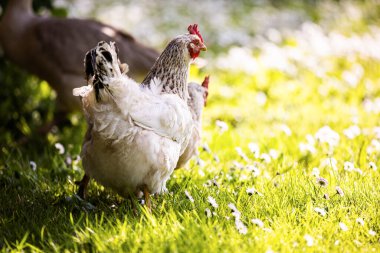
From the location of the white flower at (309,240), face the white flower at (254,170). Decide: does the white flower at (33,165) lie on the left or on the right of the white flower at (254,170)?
left

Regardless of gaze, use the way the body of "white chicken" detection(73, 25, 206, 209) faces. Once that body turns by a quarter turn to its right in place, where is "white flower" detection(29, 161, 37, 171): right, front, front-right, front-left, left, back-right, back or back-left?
back

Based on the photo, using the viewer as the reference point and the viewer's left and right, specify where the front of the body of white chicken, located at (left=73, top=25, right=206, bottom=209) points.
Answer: facing away from the viewer and to the right of the viewer

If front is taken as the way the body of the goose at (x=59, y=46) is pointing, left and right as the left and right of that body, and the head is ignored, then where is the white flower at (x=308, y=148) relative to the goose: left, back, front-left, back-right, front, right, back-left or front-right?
back-left

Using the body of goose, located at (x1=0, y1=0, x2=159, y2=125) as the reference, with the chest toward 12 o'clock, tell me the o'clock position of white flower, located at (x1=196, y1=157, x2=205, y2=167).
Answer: The white flower is roughly at 8 o'clock from the goose.

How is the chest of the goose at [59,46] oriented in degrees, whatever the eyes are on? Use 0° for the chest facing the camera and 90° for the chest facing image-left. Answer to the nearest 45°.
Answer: approximately 90°

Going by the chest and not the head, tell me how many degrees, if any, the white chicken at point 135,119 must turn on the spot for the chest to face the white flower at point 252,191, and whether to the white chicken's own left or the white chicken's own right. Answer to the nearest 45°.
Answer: approximately 45° to the white chicken's own right

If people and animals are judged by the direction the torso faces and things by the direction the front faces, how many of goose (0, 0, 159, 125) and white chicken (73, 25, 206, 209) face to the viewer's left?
1

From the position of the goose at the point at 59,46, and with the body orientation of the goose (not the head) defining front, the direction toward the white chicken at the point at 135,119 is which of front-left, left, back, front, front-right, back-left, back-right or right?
left

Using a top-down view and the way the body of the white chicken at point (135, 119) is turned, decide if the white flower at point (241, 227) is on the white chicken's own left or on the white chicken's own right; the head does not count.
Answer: on the white chicken's own right
